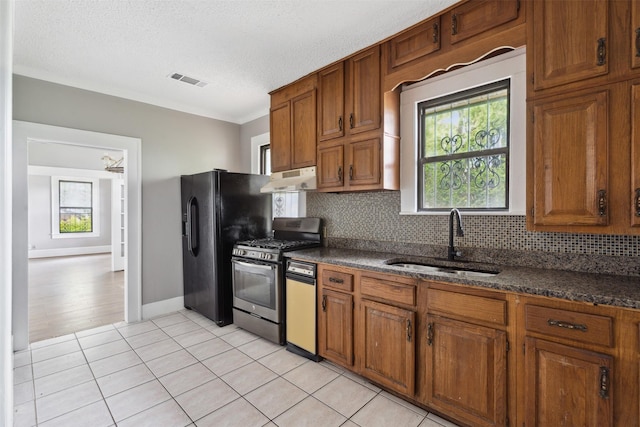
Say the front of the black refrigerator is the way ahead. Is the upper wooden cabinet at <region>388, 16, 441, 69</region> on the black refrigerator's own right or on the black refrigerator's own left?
on the black refrigerator's own left

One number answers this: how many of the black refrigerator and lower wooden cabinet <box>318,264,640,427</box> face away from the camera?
0

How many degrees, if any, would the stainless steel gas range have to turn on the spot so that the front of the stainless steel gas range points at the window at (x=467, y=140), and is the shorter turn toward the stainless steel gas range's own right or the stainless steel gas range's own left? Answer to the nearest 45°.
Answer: approximately 90° to the stainless steel gas range's own left

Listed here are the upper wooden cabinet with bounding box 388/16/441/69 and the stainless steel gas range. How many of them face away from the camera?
0

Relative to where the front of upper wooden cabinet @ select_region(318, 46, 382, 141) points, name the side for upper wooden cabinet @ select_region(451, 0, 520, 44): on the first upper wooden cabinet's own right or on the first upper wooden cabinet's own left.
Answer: on the first upper wooden cabinet's own left

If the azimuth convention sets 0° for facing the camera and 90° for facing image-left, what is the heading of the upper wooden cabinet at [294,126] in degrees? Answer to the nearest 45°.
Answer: approximately 45°

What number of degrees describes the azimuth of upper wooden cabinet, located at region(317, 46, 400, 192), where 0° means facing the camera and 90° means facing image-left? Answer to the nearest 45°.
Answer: approximately 45°

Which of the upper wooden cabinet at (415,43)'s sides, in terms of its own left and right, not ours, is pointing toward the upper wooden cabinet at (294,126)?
right

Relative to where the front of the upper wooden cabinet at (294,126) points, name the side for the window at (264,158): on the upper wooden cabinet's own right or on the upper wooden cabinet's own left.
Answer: on the upper wooden cabinet's own right
